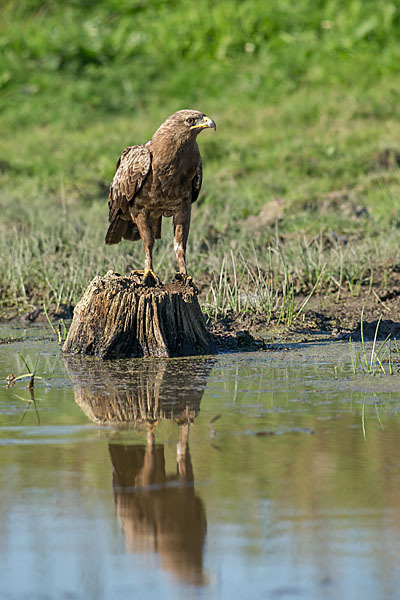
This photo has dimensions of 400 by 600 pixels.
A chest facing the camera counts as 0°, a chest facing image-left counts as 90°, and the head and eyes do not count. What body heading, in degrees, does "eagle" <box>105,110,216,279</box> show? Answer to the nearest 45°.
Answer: approximately 315°
